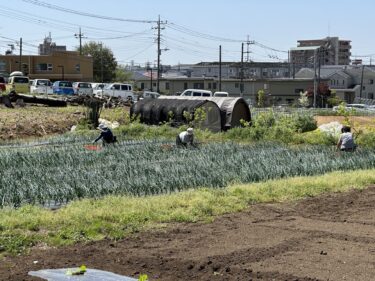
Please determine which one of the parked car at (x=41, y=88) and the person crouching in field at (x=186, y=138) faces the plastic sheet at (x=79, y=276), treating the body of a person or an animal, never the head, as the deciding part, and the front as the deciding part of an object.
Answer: the parked car

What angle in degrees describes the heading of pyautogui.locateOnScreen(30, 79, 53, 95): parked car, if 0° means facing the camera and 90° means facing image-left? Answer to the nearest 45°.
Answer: approximately 0°

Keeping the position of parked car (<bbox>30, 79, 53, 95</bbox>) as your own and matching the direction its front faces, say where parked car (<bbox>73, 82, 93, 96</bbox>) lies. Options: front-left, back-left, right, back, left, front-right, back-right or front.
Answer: left

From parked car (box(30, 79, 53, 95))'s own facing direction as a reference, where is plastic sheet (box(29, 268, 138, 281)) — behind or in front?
in front

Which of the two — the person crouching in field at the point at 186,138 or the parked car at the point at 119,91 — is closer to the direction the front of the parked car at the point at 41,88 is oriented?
the person crouching in field

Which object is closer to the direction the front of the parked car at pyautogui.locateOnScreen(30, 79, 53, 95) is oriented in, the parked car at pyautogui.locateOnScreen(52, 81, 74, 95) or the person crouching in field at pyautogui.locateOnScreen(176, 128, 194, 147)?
the person crouching in field

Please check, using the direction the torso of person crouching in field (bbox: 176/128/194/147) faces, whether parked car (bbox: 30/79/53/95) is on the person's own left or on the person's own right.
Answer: on the person's own left

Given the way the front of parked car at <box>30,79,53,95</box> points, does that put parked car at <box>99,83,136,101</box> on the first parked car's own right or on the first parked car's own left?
on the first parked car's own left
